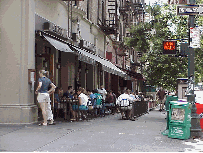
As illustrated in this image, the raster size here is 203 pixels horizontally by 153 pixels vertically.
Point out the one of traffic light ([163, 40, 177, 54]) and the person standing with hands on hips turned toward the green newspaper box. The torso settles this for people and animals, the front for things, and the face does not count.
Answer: the traffic light

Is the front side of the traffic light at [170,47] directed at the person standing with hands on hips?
no

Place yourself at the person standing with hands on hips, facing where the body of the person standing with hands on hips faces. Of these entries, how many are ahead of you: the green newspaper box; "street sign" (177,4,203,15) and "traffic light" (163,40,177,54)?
0

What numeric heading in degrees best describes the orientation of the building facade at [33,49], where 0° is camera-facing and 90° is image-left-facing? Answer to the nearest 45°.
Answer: approximately 315°

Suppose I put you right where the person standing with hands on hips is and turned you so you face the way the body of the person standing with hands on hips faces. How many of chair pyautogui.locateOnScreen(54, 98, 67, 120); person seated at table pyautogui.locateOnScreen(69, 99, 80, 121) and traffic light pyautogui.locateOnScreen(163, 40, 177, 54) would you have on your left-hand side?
0

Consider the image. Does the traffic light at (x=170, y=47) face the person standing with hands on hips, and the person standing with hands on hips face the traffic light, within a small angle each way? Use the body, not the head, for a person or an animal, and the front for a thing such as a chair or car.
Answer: no

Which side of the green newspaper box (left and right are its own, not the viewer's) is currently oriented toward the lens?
front

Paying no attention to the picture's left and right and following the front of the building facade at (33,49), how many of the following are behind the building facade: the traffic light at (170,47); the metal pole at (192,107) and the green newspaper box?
0

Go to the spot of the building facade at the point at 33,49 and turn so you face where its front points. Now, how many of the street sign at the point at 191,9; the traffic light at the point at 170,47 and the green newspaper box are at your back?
0

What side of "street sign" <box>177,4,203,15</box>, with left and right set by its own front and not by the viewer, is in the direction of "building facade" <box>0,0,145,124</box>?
right
